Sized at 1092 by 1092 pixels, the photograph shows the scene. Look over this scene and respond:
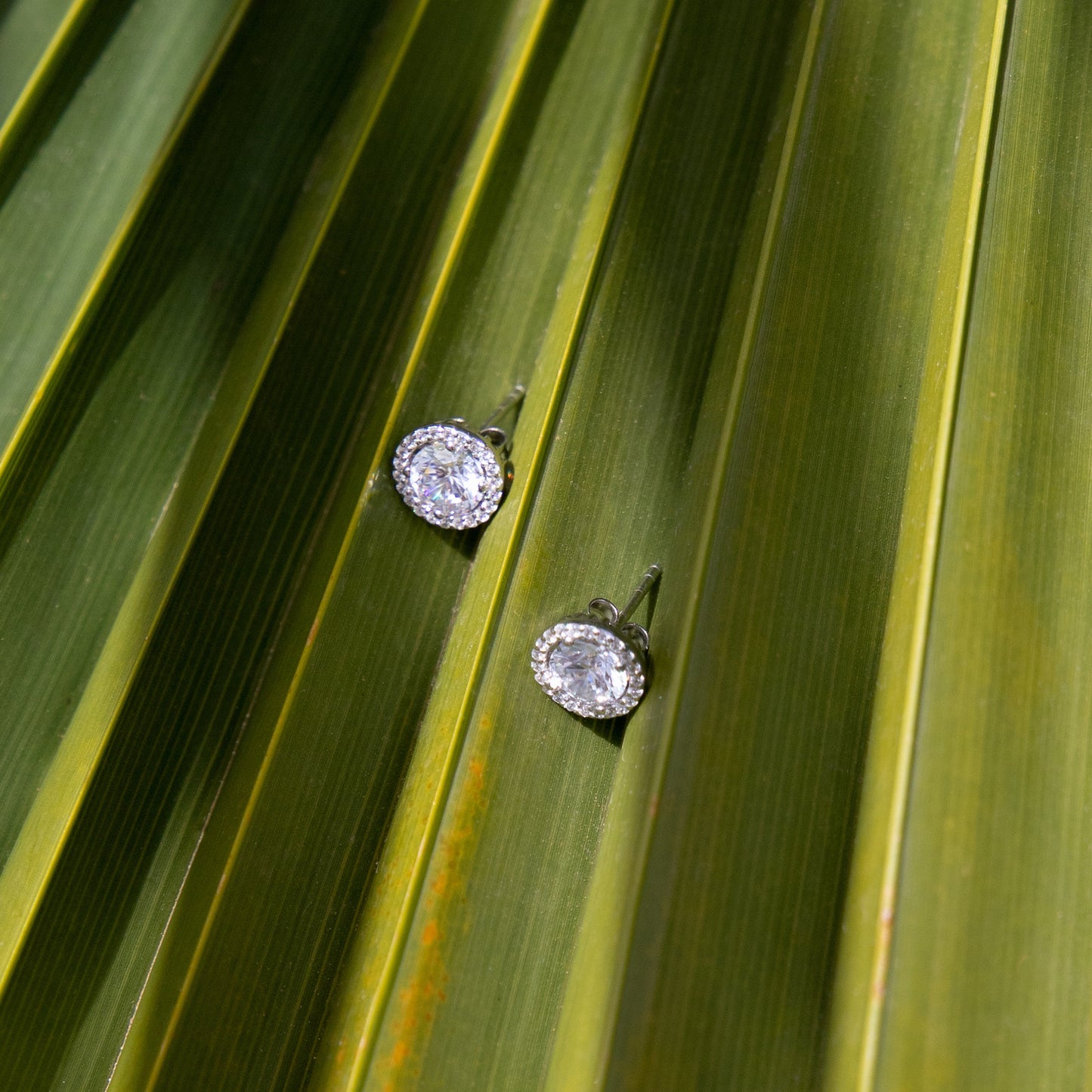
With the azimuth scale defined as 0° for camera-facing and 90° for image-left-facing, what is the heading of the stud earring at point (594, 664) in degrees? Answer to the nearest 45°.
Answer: approximately 45°

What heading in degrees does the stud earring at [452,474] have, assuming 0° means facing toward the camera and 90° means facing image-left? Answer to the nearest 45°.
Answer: approximately 45°

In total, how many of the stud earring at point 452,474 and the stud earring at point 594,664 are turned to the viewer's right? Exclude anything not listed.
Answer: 0
